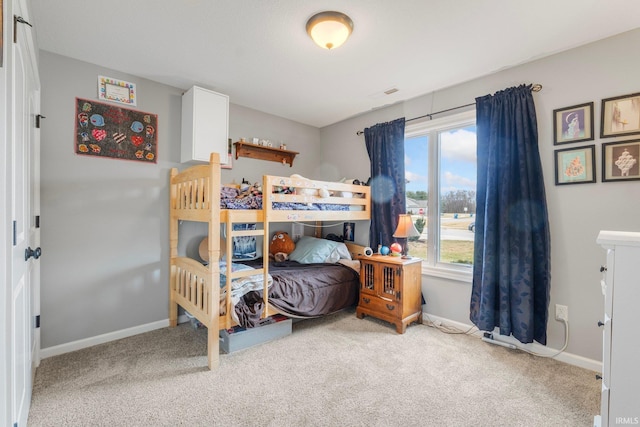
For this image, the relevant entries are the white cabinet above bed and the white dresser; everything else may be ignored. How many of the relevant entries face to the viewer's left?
1

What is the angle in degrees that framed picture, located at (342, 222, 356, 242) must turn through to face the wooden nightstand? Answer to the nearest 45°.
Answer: approximately 90° to its left

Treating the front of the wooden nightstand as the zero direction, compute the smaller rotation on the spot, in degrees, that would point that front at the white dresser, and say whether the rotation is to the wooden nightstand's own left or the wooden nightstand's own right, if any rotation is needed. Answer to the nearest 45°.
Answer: approximately 90° to the wooden nightstand's own left

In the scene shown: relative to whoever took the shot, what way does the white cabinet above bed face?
facing the viewer and to the right of the viewer

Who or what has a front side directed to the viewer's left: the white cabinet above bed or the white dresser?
the white dresser

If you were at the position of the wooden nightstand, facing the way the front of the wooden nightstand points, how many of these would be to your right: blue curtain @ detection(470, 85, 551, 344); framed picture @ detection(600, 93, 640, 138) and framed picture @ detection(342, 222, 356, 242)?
1

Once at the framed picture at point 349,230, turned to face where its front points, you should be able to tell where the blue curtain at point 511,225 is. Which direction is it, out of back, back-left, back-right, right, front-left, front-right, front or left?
left

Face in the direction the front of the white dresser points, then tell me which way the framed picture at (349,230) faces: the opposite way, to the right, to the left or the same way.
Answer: to the left

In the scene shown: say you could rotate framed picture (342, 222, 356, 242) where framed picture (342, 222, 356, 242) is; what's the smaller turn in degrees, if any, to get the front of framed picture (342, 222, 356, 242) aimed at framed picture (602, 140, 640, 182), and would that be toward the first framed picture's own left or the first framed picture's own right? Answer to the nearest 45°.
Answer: approximately 90° to the first framed picture's own left

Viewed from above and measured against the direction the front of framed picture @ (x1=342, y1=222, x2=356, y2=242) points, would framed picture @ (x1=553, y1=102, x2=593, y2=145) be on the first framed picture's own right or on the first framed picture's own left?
on the first framed picture's own left

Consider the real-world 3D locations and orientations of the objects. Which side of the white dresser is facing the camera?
left

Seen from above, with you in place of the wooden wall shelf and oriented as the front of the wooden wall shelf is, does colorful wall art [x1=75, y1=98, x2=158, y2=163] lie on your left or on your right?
on your right
